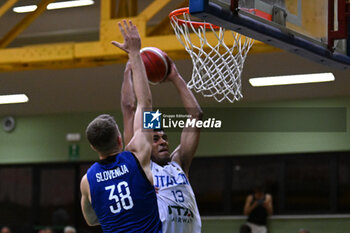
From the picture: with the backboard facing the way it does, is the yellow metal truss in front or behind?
in front

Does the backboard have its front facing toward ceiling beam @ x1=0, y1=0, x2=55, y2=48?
yes

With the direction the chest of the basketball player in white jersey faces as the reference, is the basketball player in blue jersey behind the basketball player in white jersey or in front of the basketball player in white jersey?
in front

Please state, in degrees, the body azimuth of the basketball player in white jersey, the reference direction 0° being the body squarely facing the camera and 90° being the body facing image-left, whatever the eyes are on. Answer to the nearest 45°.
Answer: approximately 0°

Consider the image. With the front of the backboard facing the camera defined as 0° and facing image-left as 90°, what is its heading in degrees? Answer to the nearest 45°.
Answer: approximately 135°
